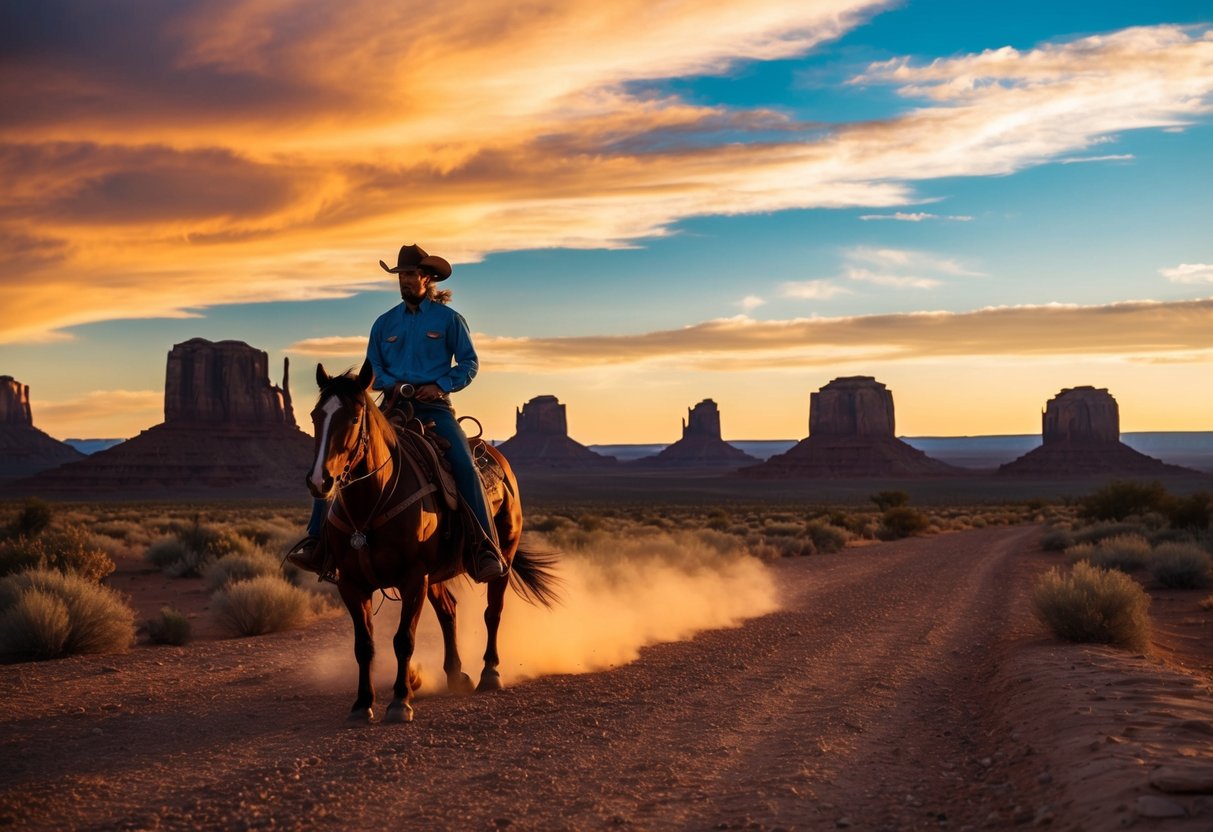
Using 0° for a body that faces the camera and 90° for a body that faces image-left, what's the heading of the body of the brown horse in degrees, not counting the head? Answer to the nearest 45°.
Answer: approximately 45°

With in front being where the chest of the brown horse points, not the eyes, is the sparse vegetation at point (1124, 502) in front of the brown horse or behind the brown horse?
behind

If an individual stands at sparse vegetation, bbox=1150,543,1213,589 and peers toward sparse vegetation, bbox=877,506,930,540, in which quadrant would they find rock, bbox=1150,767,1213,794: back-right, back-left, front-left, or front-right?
back-left

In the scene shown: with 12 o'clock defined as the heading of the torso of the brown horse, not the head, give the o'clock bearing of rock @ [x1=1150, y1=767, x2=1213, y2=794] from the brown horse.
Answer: The rock is roughly at 9 o'clock from the brown horse.

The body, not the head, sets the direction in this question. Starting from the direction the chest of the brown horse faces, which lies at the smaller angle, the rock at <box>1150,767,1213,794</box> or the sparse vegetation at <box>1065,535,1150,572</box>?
the rock

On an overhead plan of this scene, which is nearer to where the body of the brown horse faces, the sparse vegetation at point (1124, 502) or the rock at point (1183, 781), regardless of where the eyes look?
the rock

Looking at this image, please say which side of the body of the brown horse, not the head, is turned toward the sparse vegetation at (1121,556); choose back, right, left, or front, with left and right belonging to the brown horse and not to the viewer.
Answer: back

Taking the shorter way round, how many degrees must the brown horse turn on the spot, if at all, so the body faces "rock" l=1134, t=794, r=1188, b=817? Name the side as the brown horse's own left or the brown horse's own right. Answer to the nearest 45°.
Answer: approximately 90° to the brown horse's own left

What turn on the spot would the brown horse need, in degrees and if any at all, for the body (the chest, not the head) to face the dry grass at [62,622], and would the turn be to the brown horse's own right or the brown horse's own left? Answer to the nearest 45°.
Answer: approximately 90° to the brown horse's own right
